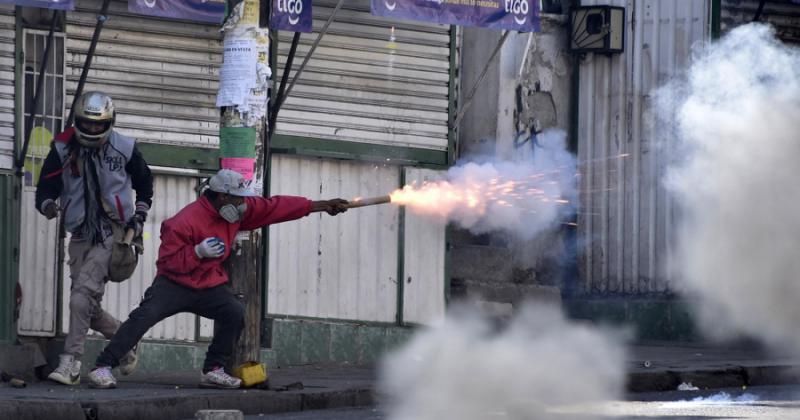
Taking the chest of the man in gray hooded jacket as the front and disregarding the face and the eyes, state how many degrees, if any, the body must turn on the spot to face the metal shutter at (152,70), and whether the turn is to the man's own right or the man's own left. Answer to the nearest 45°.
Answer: approximately 180°

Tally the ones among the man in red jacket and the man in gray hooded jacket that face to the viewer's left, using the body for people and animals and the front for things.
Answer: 0

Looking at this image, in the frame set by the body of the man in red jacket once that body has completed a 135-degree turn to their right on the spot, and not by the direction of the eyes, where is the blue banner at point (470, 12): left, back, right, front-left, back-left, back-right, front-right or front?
back-right

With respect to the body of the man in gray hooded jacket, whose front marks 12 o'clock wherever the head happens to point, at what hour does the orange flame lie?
The orange flame is roughly at 9 o'clock from the man in gray hooded jacket.

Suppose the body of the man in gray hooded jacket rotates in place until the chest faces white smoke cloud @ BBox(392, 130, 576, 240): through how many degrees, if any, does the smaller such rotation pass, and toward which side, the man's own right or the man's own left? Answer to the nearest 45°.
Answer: approximately 90° to the man's own left

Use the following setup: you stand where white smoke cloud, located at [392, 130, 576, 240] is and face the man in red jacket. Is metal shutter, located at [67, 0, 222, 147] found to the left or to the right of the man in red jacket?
right

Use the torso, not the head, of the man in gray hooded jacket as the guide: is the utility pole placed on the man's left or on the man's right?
on the man's left

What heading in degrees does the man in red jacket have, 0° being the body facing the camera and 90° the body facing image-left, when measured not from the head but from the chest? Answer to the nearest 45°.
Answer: approximately 315°

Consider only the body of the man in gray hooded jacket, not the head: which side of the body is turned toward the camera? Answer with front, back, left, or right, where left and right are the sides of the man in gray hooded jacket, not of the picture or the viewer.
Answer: front
